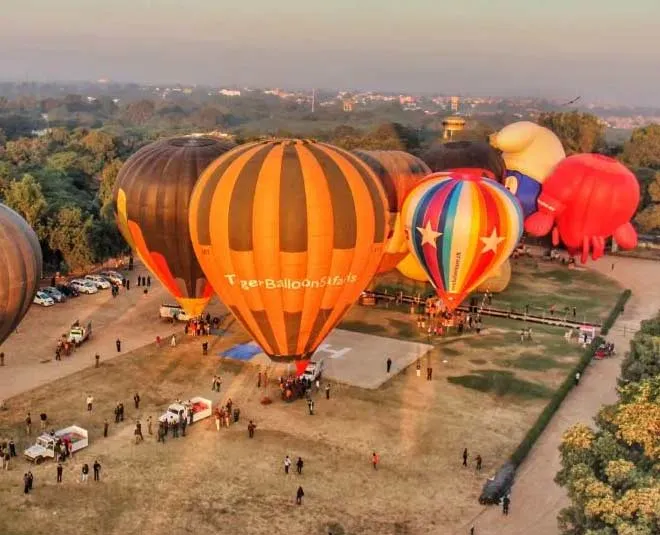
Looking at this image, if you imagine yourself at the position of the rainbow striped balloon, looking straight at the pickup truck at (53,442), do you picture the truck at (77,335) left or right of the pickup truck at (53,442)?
right

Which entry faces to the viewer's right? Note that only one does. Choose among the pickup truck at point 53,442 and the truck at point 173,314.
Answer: the truck

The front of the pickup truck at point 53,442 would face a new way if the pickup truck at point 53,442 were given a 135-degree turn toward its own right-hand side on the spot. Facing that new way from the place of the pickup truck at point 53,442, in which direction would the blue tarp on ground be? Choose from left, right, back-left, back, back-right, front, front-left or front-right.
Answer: front-right

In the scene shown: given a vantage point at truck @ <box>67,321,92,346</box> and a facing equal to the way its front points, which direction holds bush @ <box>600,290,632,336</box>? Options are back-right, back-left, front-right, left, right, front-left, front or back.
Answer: back-left

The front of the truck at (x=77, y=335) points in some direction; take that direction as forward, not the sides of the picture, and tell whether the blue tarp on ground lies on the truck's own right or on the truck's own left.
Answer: on the truck's own left

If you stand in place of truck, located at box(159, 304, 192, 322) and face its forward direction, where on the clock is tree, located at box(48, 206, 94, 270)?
The tree is roughly at 8 o'clock from the truck.

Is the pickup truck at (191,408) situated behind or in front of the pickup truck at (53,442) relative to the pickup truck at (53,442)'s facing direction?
behind

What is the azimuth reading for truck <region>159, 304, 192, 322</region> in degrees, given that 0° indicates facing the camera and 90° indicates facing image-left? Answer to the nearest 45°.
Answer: approximately 270°

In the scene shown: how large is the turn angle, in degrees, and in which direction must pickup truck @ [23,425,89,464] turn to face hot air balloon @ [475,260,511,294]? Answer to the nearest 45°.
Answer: approximately 180°

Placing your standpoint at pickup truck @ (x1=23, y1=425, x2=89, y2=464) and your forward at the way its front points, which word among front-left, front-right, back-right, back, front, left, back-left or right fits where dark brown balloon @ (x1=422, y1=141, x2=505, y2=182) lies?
back
